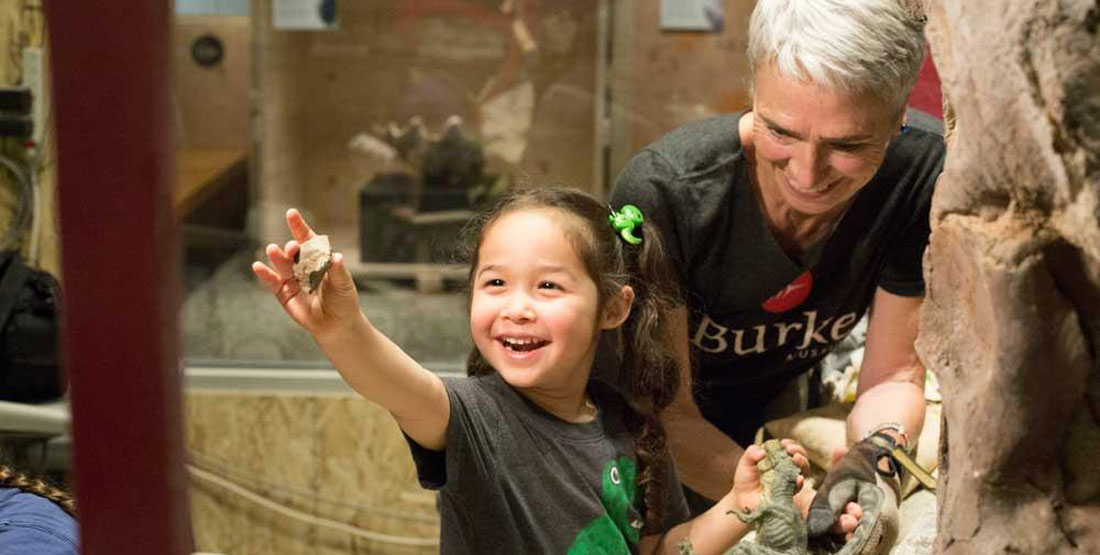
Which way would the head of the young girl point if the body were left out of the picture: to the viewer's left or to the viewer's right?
to the viewer's left

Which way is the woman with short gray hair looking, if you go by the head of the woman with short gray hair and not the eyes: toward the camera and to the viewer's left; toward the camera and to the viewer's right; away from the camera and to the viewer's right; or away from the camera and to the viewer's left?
toward the camera and to the viewer's left

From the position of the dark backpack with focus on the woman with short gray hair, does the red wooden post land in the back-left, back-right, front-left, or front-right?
front-right

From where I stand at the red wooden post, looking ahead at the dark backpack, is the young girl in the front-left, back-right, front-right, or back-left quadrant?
front-right

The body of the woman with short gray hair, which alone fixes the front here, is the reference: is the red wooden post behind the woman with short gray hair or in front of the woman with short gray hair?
in front

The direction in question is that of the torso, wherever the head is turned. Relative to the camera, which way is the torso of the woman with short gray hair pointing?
toward the camera

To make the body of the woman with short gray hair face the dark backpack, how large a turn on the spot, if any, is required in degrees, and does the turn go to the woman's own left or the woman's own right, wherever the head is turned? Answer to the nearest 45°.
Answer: approximately 135° to the woman's own right

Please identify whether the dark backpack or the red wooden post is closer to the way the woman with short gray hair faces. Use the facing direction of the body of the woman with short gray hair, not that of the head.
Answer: the red wooden post
